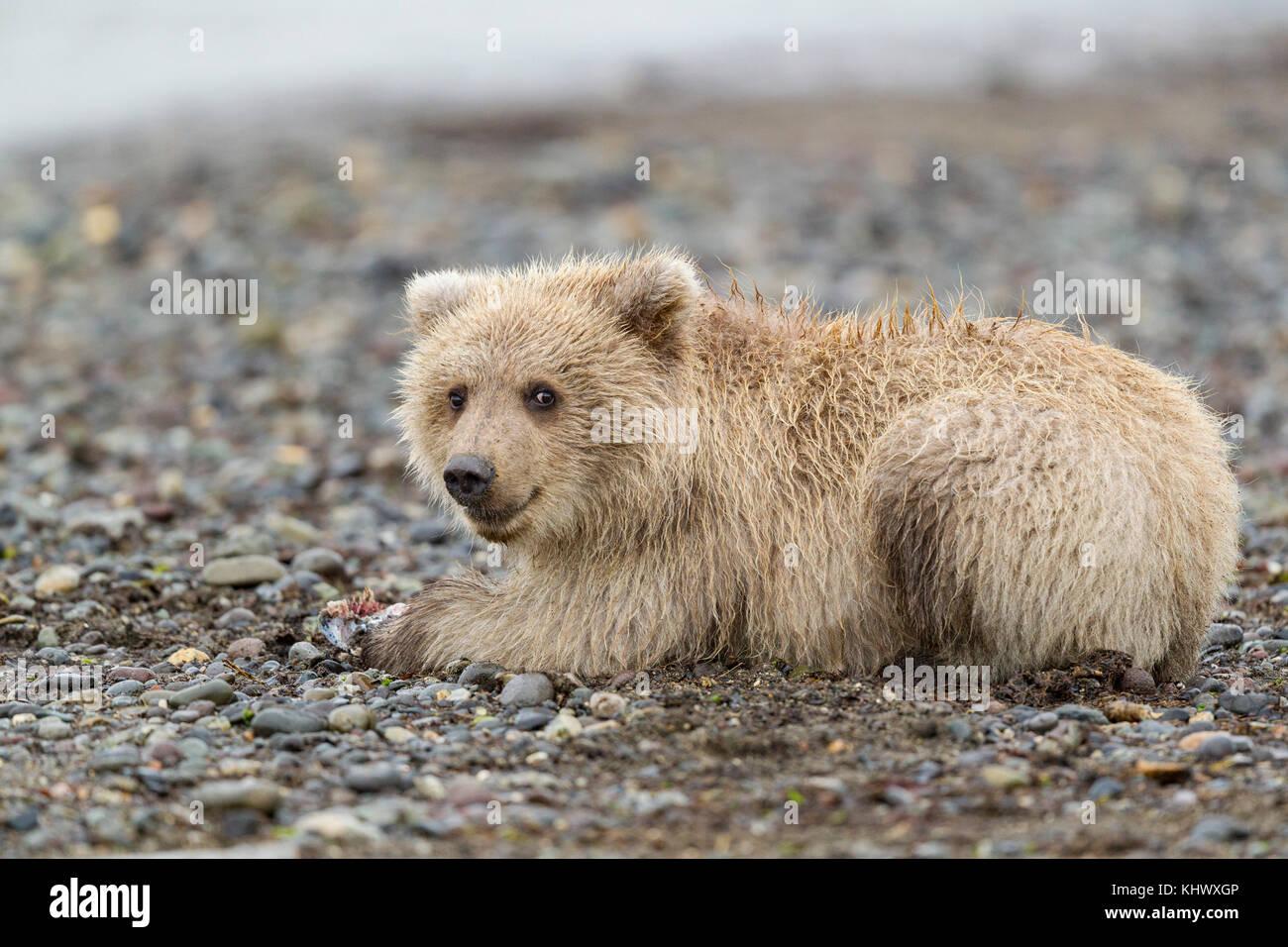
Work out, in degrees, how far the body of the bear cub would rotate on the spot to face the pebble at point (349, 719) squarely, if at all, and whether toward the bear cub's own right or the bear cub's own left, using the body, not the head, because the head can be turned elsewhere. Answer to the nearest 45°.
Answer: approximately 45° to the bear cub's own left

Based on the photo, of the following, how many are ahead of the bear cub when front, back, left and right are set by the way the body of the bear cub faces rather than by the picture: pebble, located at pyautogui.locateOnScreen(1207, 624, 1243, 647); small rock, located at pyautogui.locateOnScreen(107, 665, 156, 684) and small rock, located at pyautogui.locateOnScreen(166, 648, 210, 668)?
2

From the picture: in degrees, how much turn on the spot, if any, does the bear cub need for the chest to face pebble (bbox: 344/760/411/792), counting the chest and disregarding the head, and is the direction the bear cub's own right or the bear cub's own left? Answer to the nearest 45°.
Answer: approximately 45° to the bear cub's own left

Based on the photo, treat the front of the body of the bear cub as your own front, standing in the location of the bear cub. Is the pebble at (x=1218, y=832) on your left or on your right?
on your left

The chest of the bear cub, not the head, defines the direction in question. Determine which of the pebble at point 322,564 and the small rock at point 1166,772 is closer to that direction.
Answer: the pebble

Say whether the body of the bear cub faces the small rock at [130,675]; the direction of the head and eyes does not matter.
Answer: yes

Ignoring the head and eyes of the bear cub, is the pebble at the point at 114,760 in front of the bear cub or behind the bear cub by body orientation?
in front

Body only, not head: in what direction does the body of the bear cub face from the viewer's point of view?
to the viewer's left

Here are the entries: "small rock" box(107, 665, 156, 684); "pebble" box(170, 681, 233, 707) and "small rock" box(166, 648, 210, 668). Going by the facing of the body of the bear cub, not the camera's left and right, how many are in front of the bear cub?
3

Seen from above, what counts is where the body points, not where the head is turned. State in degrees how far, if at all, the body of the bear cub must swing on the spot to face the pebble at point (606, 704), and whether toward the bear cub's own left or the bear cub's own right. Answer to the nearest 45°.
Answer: approximately 45° to the bear cub's own left

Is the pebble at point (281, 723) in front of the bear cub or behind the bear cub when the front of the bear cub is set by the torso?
in front

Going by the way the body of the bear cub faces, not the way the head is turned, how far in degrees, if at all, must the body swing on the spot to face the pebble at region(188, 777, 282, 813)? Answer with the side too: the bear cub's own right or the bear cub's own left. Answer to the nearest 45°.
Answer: approximately 45° to the bear cub's own left

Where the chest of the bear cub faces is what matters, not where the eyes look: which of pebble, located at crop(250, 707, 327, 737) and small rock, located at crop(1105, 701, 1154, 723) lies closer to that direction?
the pebble

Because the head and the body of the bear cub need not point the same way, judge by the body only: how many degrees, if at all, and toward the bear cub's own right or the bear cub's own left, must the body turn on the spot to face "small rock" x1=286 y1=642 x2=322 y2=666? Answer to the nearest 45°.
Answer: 0° — it already faces it
